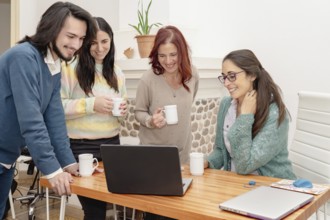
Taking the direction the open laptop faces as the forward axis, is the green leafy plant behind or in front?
in front

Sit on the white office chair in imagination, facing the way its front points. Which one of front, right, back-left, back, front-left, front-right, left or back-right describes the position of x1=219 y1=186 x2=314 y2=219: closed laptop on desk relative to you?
front-left

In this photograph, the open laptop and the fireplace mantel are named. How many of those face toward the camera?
1

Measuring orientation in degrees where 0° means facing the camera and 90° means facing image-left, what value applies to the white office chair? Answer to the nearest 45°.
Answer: approximately 45°

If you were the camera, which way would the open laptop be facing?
facing away from the viewer

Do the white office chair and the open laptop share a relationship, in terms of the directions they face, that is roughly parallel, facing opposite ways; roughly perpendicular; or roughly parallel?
roughly perpendicular

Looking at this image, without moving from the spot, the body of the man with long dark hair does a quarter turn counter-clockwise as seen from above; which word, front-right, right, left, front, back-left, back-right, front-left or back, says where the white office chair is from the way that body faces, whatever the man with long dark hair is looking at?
front-right

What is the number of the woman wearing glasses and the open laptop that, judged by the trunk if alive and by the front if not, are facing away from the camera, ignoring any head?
1

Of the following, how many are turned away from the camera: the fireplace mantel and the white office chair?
0

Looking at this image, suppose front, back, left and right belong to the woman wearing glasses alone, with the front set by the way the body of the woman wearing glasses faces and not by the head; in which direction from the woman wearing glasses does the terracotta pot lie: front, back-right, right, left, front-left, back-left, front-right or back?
right

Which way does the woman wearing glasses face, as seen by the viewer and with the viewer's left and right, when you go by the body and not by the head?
facing the viewer and to the left of the viewer

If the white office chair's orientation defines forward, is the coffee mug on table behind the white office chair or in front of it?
in front

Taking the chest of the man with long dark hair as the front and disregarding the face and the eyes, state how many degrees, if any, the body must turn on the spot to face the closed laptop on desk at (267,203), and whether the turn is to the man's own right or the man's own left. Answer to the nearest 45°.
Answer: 0° — they already face it

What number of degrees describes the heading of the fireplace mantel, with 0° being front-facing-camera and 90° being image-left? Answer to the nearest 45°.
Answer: approximately 0°
